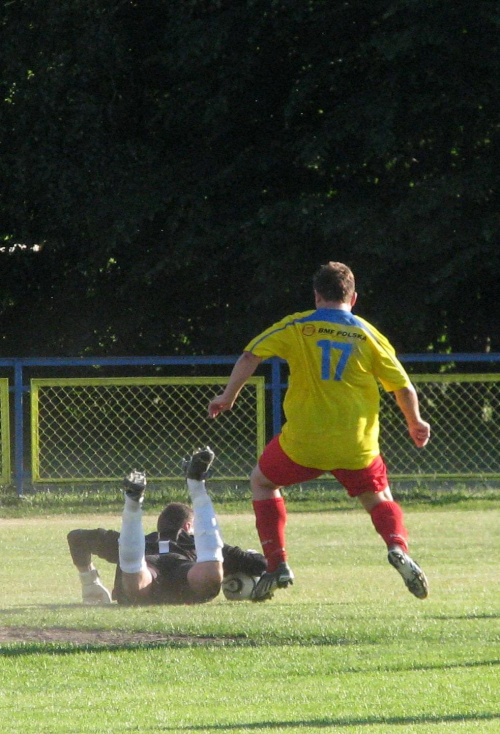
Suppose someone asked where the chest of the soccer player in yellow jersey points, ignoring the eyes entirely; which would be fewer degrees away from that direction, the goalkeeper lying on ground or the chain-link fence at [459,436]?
the chain-link fence

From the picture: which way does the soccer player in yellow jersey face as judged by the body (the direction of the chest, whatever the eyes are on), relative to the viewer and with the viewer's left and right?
facing away from the viewer

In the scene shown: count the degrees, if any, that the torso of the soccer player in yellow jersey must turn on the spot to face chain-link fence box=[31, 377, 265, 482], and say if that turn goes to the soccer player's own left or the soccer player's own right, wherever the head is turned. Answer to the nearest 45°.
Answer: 0° — they already face it

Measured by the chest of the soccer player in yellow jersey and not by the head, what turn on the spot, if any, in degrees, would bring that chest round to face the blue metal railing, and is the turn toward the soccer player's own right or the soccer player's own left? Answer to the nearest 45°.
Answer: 0° — they already face it

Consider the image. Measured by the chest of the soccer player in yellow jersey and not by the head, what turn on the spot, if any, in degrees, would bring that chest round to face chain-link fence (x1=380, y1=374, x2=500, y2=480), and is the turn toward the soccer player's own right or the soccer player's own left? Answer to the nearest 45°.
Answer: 0° — they already face it

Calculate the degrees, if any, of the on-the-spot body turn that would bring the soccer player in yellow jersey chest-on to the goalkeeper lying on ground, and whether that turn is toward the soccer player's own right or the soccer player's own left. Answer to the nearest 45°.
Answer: approximately 45° to the soccer player's own left
